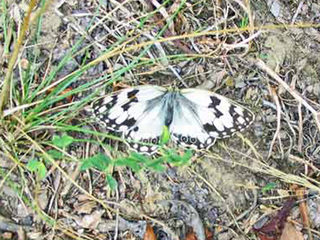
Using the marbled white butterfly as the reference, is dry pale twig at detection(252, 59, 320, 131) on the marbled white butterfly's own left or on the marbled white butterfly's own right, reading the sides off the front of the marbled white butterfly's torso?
on the marbled white butterfly's own right

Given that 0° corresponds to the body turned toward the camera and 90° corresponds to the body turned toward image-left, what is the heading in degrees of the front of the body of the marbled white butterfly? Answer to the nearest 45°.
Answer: approximately 180°
